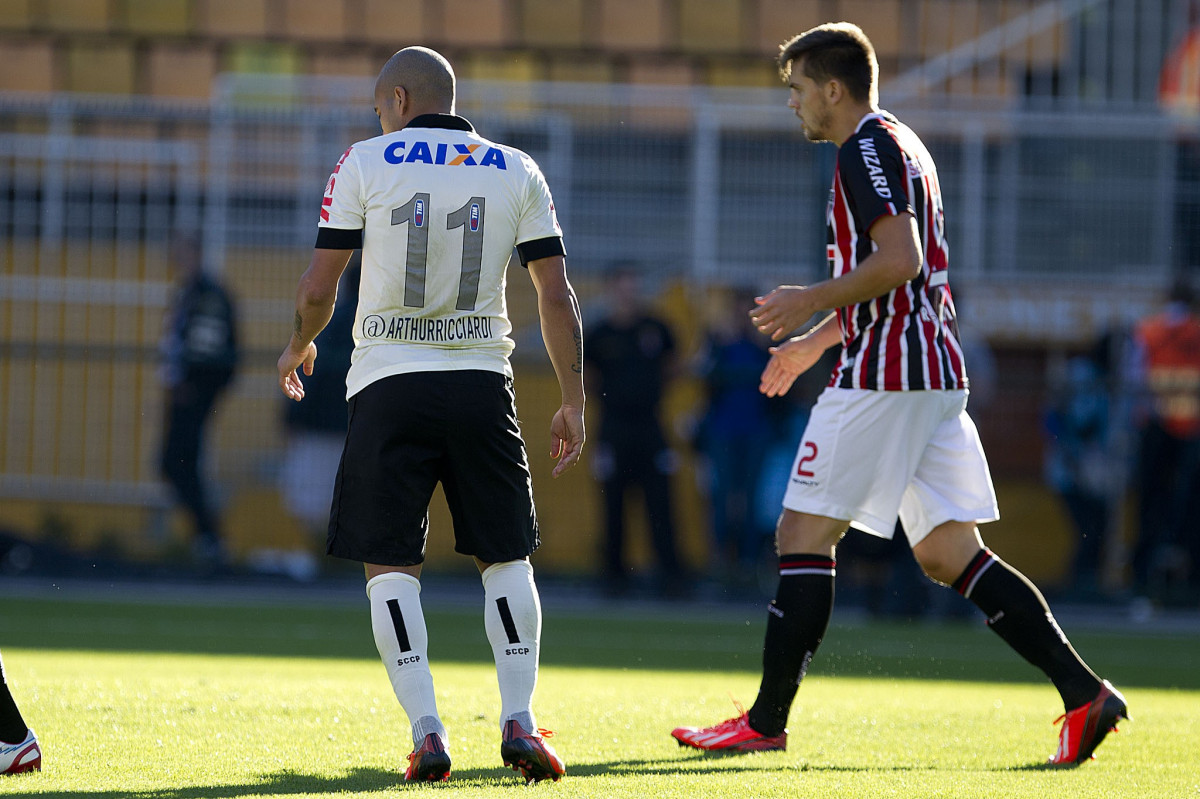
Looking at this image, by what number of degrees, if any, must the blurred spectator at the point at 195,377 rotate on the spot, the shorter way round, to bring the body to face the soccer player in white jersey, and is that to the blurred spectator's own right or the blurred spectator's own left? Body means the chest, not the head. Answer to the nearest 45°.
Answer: approximately 90° to the blurred spectator's own left

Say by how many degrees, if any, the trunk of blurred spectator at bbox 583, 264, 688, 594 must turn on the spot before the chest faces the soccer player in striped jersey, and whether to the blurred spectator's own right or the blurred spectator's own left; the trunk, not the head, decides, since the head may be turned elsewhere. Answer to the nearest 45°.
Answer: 0° — they already face them

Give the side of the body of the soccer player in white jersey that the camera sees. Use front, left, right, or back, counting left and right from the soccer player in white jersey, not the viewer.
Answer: back

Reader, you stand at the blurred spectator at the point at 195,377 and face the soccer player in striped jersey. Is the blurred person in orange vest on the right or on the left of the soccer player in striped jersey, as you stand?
left

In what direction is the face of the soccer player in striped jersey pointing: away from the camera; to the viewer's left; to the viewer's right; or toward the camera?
to the viewer's left

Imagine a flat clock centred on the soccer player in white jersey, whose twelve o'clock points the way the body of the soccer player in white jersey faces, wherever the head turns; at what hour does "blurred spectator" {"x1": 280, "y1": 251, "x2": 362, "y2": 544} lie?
The blurred spectator is roughly at 12 o'clock from the soccer player in white jersey.

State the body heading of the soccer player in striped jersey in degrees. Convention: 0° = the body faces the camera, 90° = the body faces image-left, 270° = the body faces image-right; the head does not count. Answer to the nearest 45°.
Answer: approximately 90°

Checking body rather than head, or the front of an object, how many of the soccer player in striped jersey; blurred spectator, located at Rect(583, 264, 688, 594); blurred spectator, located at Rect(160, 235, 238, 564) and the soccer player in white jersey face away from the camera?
1

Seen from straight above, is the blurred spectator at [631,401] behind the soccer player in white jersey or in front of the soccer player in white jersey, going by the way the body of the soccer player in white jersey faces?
in front

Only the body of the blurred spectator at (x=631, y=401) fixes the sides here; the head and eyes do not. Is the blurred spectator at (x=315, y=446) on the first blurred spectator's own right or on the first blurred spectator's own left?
on the first blurred spectator's own right

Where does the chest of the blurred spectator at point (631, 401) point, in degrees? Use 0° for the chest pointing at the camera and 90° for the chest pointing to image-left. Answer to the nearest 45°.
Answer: approximately 0°

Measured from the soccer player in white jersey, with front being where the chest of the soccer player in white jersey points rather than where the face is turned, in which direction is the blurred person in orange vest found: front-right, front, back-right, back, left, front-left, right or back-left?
front-right

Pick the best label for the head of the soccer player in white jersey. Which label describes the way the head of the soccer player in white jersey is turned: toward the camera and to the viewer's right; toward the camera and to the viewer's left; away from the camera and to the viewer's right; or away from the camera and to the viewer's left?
away from the camera and to the viewer's left
